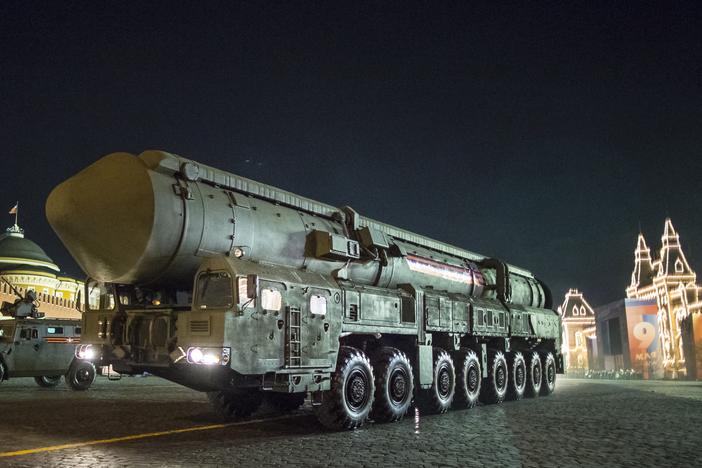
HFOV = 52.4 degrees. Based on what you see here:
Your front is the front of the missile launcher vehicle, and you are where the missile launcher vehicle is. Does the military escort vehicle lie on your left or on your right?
on your right

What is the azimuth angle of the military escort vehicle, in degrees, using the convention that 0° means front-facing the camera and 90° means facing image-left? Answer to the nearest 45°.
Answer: approximately 45°

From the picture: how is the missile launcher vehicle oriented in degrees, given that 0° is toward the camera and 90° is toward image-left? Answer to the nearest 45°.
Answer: approximately 45°

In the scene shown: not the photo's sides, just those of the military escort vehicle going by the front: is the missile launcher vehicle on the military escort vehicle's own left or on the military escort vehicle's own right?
on the military escort vehicle's own left
